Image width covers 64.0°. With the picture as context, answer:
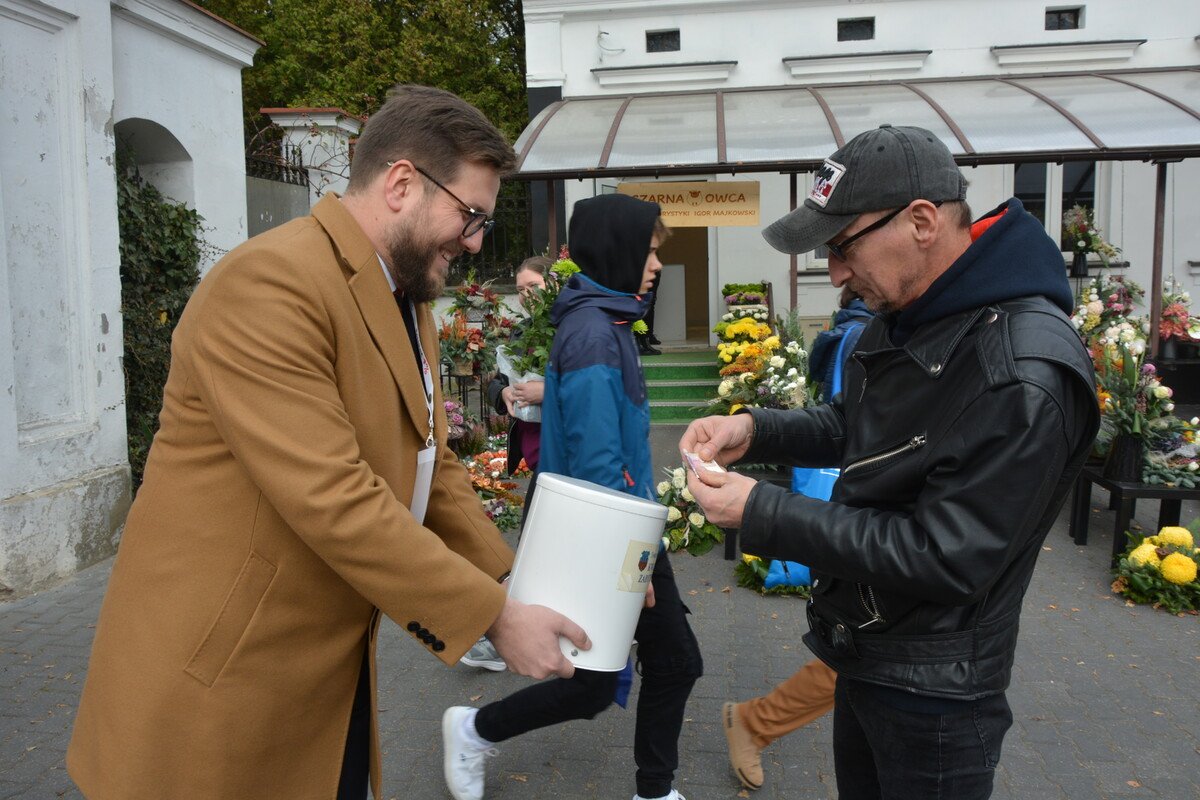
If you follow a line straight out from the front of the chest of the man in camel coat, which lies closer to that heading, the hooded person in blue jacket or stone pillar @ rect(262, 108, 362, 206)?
the hooded person in blue jacket

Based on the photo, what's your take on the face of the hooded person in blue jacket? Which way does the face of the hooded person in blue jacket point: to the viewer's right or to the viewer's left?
to the viewer's right

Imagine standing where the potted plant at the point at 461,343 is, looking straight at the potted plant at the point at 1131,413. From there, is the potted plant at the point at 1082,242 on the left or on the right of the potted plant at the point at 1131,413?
left

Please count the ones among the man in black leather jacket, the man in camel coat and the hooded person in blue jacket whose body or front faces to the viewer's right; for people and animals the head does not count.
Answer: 2

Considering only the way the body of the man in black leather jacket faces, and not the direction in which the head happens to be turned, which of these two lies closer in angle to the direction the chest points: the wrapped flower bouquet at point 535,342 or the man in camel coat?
the man in camel coat

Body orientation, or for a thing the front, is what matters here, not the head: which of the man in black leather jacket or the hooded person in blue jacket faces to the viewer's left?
the man in black leather jacket

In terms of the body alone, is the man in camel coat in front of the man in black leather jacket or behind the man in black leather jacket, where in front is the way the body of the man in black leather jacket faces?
in front

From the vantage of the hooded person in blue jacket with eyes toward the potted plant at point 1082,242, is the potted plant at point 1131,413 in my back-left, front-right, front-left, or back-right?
front-right

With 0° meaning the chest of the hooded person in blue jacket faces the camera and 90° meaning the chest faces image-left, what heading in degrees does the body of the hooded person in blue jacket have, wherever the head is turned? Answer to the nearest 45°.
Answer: approximately 270°

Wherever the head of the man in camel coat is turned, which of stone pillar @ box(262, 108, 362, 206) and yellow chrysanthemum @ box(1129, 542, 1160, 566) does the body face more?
the yellow chrysanthemum

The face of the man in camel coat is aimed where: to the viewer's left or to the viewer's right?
to the viewer's right

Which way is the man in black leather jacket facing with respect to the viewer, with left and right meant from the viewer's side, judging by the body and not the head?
facing to the left of the viewer

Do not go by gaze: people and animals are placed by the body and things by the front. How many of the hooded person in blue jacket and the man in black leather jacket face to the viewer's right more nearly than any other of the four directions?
1

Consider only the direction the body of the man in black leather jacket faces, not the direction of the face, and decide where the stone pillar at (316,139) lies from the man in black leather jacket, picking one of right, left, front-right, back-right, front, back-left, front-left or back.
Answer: front-right

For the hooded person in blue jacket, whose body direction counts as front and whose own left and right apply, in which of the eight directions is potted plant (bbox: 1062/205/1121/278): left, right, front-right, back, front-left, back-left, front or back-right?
front-left

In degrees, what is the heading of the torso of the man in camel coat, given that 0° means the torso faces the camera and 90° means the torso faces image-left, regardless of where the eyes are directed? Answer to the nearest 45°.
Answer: approximately 270°

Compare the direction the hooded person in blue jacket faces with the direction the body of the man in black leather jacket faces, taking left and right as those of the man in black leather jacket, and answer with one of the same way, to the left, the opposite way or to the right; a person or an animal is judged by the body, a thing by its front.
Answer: the opposite way
